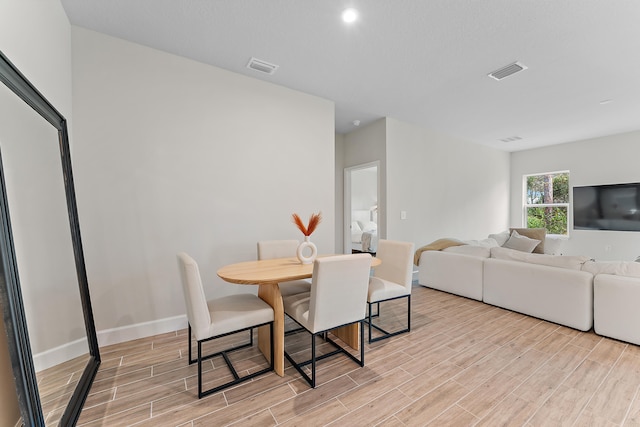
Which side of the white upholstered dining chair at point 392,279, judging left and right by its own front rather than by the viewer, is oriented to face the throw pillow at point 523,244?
back

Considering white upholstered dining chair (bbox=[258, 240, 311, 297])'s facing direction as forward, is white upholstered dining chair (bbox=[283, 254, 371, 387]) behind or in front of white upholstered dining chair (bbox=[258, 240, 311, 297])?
in front

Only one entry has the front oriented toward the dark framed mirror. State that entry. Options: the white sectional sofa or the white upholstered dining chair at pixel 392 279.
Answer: the white upholstered dining chair

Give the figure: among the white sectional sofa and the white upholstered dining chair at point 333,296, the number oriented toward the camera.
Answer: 0

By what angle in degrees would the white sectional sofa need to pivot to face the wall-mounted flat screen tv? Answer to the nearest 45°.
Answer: approximately 45° to its left

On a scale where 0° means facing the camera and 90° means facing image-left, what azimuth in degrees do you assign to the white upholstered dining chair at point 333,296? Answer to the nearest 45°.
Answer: approximately 135°

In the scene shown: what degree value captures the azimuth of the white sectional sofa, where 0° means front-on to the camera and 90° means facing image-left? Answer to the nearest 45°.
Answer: approximately 225°

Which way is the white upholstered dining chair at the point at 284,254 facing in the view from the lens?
facing the viewer and to the right of the viewer

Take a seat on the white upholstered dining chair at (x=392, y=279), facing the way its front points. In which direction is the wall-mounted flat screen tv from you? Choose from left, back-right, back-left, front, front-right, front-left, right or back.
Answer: back

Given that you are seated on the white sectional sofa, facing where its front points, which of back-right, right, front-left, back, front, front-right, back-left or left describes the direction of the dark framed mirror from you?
back

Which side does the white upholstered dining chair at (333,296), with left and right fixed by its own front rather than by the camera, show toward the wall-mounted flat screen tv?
right

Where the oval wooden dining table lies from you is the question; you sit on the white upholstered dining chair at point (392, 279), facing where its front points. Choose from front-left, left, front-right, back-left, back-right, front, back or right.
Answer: front

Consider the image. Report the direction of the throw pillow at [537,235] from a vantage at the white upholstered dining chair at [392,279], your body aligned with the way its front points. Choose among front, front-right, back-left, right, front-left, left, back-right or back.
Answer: back

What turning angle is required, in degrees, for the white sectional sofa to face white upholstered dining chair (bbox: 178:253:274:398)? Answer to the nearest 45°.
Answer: approximately 180°

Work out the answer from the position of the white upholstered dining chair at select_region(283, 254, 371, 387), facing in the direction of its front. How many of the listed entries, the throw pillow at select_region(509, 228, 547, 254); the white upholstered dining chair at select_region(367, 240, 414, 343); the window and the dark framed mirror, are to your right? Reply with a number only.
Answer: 3

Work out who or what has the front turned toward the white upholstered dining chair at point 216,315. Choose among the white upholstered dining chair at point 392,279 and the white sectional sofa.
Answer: the white upholstered dining chair at point 392,279

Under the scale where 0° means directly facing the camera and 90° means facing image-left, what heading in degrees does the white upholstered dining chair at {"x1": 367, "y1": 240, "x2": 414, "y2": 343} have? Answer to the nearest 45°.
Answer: approximately 45°

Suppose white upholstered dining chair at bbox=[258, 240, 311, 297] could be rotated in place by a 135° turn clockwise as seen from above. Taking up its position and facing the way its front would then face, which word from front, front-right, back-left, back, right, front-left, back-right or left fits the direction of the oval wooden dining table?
left

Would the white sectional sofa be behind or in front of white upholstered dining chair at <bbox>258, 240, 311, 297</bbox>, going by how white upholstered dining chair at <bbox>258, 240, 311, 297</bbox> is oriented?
in front

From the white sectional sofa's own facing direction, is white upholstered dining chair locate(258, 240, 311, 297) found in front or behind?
behind
